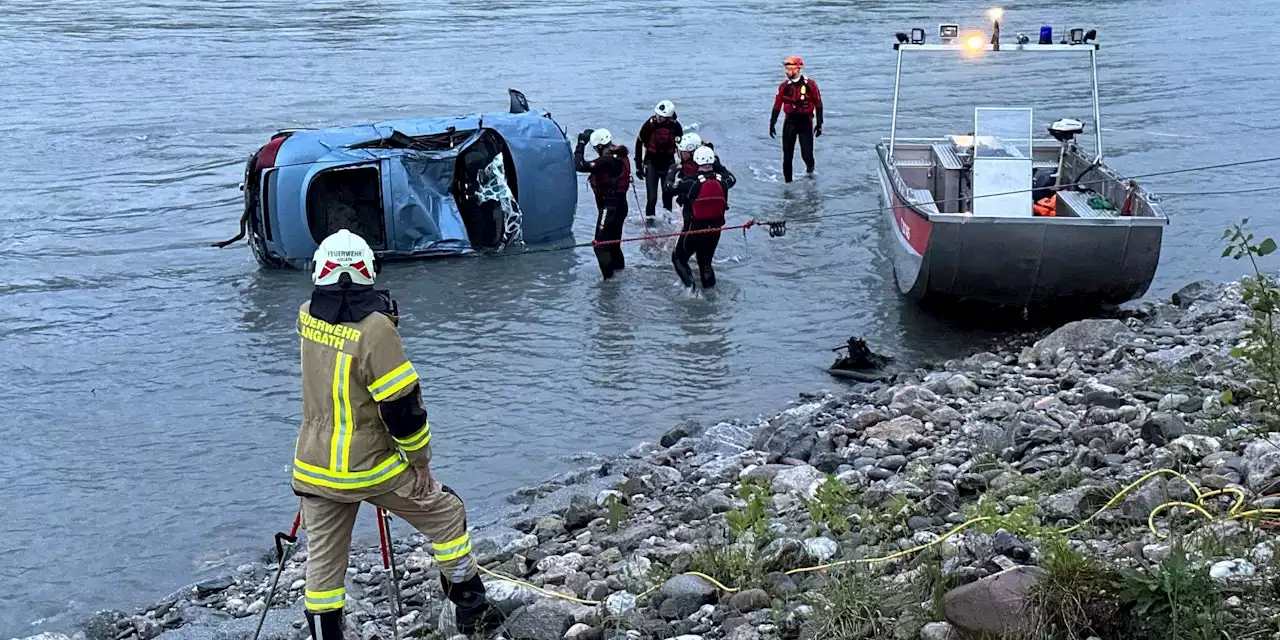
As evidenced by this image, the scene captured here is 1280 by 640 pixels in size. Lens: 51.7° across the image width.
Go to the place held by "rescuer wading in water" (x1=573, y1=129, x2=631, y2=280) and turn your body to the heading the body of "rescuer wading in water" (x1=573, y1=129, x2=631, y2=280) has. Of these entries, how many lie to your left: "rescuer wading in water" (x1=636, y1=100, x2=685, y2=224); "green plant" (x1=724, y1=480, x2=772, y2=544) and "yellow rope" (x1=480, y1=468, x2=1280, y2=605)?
2

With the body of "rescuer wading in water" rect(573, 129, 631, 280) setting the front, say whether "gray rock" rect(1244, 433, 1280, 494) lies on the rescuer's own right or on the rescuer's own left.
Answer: on the rescuer's own left

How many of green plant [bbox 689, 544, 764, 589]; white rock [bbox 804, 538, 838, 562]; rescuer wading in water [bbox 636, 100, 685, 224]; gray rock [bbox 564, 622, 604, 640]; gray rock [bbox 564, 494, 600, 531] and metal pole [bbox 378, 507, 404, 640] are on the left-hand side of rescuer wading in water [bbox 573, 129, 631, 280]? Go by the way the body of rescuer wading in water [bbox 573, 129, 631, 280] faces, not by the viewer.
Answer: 5

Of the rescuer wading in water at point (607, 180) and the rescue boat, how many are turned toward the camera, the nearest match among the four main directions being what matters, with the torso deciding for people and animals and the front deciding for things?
1

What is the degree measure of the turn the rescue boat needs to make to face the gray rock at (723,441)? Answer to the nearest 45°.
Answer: approximately 45° to its right

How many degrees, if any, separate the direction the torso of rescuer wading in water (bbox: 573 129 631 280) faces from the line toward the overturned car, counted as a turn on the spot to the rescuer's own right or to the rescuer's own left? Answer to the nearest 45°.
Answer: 0° — they already face it

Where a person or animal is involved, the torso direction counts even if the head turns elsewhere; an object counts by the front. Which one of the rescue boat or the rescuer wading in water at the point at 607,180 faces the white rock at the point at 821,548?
the rescue boat

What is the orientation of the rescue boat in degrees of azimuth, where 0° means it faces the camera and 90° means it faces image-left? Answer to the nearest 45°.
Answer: approximately 0°

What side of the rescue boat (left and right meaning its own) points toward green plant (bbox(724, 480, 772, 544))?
front

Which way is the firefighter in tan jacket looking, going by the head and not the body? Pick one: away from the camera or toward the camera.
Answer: away from the camera

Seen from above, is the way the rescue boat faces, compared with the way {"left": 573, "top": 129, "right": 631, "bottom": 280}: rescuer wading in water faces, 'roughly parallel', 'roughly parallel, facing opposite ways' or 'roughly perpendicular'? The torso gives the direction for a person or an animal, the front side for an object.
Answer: roughly perpendicular

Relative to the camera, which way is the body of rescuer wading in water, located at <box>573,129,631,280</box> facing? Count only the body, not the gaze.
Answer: to the viewer's left

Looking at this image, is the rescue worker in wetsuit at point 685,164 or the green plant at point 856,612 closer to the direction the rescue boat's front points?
the green plant
